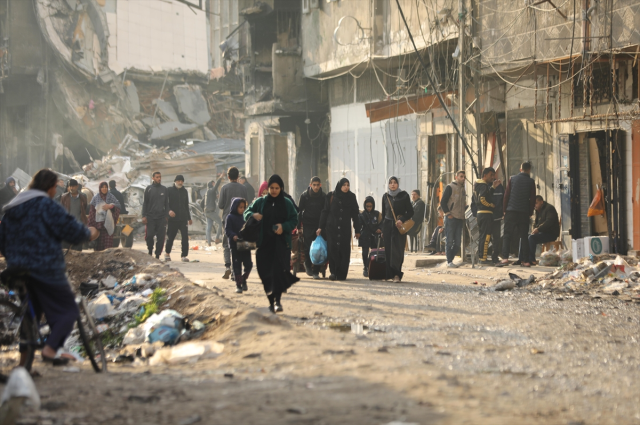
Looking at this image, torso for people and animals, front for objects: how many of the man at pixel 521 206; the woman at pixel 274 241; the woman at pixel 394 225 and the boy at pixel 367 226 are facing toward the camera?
3

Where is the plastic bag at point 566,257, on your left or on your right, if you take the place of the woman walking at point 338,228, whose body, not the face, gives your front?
on your left

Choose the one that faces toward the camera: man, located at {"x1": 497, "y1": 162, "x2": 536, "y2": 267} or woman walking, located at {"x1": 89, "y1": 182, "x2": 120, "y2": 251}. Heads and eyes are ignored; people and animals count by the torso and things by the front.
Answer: the woman walking

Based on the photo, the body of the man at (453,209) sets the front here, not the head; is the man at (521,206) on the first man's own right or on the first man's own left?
on the first man's own left

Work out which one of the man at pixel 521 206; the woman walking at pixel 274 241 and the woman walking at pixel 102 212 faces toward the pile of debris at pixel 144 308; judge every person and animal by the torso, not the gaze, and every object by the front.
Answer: the woman walking at pixel 102 212

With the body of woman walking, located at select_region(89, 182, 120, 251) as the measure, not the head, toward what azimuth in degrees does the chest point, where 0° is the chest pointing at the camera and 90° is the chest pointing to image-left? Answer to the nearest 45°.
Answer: approximately 0°

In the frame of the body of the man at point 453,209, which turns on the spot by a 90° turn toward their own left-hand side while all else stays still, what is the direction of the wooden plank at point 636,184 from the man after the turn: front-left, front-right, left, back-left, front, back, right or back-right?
front-right

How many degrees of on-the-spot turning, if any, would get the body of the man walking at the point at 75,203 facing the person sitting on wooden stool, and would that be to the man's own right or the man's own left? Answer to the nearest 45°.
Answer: approximately 90° to the man's own left

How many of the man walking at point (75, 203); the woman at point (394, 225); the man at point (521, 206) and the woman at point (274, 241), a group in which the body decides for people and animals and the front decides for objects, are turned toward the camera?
3
